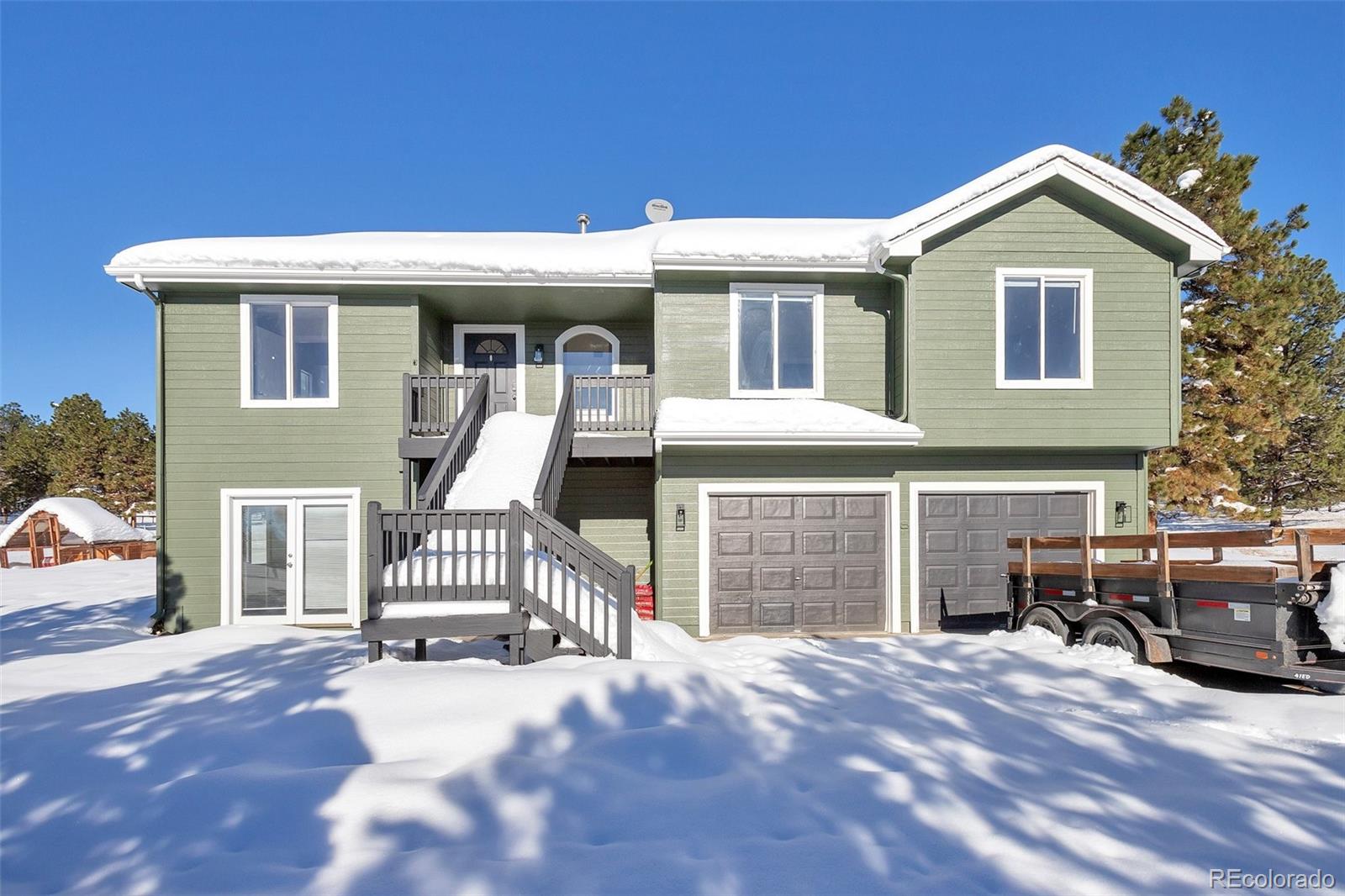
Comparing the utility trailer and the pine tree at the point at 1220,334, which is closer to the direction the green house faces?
the utility trailer

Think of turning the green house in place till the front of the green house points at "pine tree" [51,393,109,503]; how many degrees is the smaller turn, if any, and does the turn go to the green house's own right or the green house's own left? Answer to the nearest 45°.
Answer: approximately 135° to the green house's own right

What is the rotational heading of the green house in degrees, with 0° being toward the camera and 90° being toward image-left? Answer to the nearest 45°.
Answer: approximately 0°
